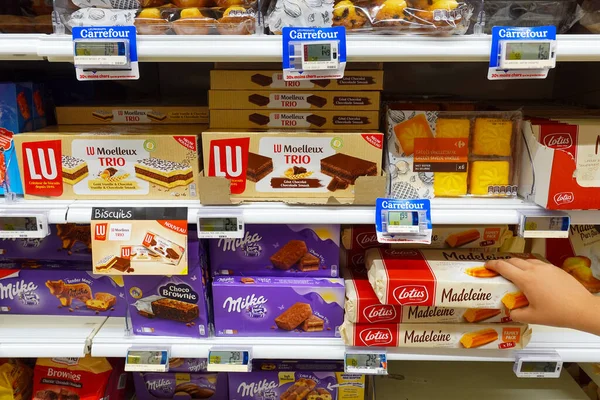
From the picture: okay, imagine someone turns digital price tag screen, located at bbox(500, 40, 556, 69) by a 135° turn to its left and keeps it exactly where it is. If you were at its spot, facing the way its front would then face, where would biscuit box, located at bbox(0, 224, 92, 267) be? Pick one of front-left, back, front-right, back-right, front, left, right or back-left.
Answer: back-left

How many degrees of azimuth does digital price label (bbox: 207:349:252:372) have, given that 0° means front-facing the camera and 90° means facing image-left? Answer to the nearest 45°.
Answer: approximately 0°

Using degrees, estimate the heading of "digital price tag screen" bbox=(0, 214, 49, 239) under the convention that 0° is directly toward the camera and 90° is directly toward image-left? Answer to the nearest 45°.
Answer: approximately 0°

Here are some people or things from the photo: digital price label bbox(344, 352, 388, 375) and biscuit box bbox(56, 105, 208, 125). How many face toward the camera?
2

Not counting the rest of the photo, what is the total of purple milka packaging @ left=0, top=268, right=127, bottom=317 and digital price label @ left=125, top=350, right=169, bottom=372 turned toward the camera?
2
